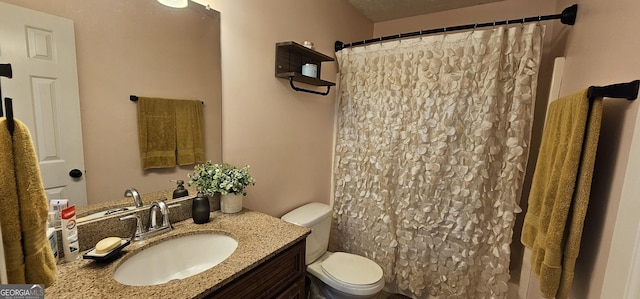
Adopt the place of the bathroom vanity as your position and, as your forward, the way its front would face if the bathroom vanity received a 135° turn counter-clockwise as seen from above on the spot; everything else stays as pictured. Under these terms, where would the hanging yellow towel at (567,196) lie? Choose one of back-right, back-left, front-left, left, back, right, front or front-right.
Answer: back-right

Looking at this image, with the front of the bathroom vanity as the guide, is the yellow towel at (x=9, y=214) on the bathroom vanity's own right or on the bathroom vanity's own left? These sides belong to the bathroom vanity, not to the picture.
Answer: on the bathroom vanity's own right

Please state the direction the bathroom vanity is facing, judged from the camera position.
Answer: facing the viewer and to the right of the viewer

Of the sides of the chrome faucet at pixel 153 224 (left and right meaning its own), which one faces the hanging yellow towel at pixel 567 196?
front

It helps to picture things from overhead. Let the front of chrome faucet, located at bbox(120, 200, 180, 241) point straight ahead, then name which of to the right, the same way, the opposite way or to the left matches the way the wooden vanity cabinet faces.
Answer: the same way

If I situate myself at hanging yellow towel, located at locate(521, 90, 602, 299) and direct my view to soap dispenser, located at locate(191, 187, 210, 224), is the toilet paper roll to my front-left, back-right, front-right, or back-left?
front-right

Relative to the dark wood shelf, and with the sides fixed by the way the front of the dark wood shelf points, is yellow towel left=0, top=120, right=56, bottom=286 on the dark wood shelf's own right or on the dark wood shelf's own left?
on the dark wood shelf's own right

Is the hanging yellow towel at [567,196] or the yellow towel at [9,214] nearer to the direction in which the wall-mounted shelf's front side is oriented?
the hanging yellow towel

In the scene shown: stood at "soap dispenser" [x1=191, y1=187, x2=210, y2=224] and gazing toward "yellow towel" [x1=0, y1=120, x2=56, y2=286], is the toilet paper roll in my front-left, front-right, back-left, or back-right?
back-left

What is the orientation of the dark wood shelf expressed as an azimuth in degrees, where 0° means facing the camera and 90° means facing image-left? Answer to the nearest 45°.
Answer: approximately 315°

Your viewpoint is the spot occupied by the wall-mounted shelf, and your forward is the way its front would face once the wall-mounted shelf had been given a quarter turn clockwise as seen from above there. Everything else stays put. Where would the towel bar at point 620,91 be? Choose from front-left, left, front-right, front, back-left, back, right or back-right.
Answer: left

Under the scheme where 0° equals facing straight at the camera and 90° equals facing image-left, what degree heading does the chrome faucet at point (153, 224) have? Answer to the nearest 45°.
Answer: approximately 315°
